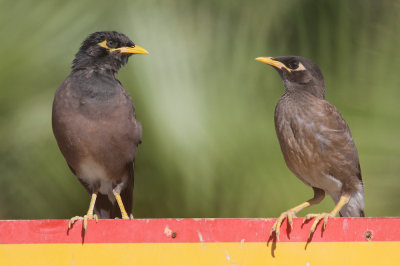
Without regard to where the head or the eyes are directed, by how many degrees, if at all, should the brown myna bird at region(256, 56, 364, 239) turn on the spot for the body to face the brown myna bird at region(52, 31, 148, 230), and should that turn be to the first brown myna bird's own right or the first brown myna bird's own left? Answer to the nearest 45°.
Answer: approximately 45° to the first brown myna bird's own right

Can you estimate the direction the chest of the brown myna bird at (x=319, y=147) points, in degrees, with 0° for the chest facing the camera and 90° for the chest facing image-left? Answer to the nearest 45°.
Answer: approximately 45°
